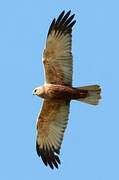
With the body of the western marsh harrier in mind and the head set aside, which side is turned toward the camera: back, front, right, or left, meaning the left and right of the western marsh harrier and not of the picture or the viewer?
left
